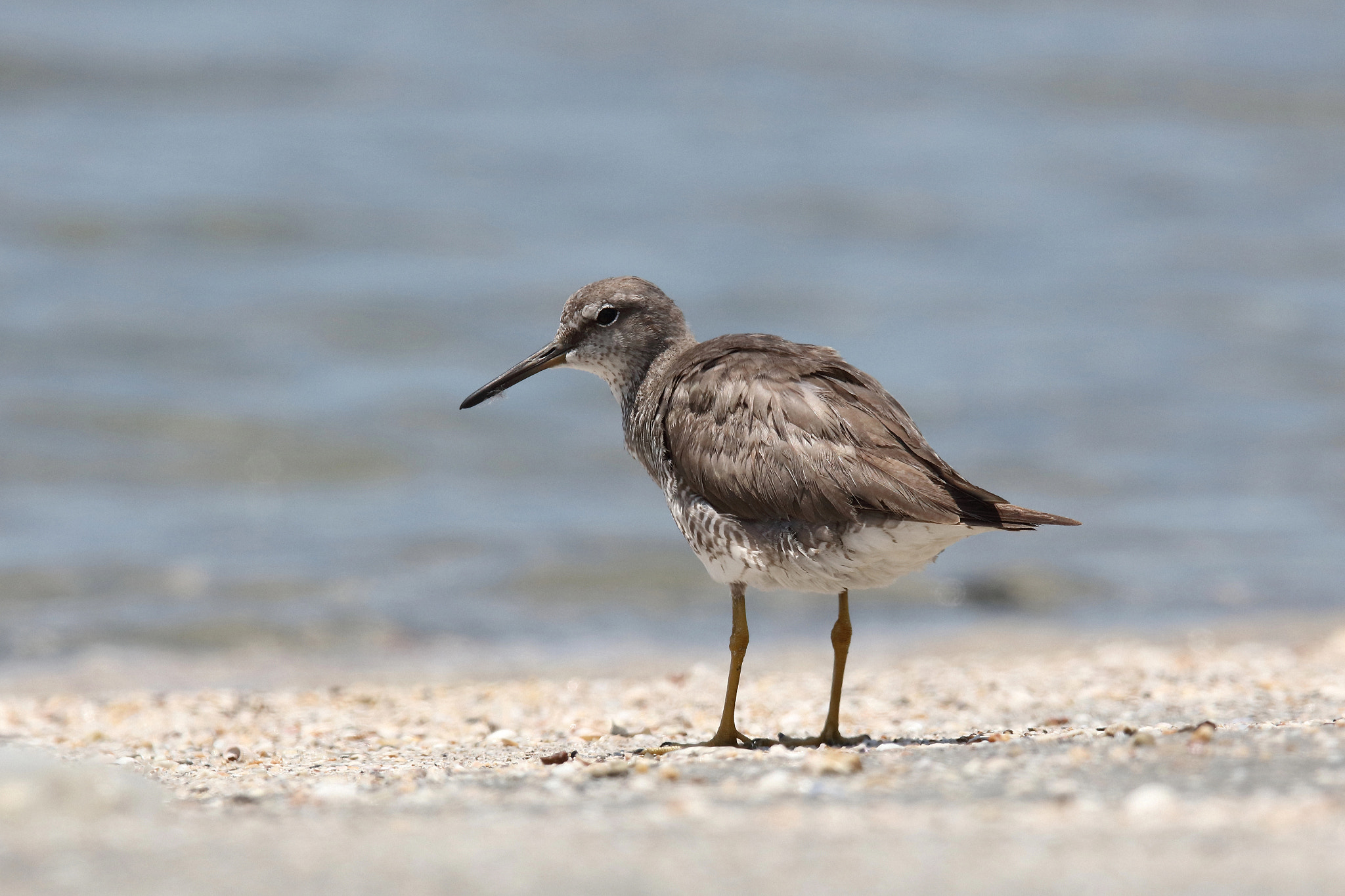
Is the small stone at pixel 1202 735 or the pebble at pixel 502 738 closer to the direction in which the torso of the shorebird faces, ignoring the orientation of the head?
the pebble

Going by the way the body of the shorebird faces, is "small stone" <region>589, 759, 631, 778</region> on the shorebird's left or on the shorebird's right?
on the shorebird's left

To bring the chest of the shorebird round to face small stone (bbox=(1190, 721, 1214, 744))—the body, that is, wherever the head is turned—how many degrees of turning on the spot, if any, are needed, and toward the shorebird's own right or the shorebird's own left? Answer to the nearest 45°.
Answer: approximately 135° to the shorebird's own left

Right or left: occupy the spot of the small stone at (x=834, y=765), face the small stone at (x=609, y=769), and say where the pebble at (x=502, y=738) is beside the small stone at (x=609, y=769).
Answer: right

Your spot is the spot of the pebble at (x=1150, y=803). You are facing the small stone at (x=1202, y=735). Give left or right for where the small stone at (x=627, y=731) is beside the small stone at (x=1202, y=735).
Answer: left

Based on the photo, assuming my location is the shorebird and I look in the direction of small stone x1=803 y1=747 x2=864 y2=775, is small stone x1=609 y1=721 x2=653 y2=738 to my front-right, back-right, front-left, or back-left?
back-right

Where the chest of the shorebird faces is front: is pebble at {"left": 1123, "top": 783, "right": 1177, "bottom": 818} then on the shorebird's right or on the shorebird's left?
on the shorebird's left

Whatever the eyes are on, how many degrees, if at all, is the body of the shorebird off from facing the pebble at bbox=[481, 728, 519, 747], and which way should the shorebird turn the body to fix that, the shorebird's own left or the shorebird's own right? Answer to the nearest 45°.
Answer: approximately 45° to the shorebird's own right

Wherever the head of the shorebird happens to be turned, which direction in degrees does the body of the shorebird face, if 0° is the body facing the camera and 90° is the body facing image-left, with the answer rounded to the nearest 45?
approximately 90°

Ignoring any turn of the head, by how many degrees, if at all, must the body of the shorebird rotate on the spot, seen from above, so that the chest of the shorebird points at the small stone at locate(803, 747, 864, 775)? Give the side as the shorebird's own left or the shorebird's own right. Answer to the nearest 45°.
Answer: approximately 90° to the shorebird's own left

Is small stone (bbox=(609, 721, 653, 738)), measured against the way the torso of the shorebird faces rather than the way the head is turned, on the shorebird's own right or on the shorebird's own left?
on the shorebird's own right
